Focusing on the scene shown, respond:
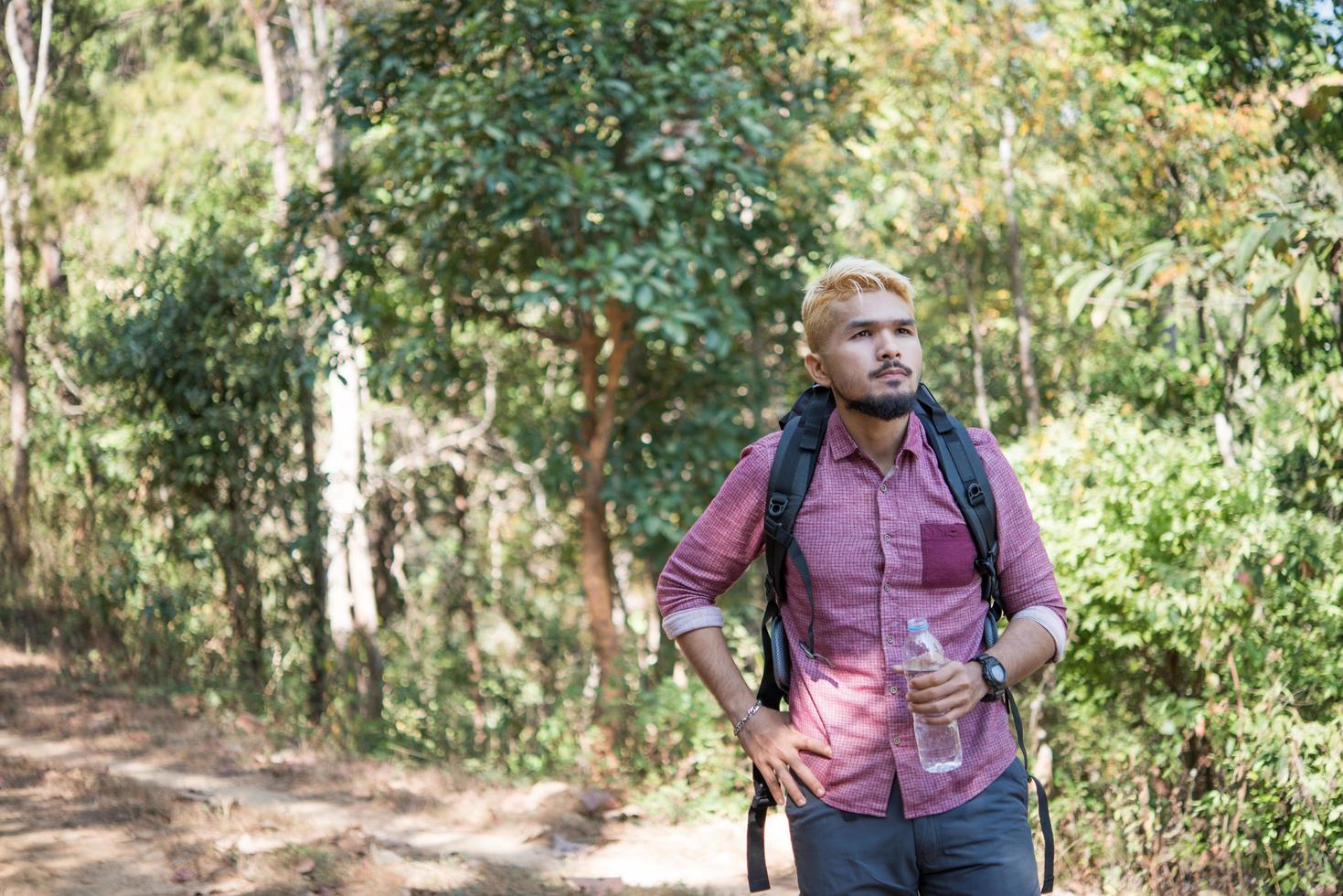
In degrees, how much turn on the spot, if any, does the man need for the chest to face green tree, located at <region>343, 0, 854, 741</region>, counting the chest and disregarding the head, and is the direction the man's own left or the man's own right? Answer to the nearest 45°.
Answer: approximately 180°

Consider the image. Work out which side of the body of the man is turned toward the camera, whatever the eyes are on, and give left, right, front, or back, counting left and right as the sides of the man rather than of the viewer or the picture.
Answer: front

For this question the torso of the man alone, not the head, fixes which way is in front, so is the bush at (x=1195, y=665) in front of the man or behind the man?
behind
